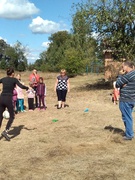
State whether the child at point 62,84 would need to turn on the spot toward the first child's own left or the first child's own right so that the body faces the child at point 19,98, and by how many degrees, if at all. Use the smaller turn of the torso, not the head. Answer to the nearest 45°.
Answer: approximately 90° to the first child's own right

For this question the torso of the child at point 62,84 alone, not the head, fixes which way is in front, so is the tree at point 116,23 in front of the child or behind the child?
behind

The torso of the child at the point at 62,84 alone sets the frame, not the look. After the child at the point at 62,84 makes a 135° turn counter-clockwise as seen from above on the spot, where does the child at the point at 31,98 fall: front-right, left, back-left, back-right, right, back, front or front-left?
back-left

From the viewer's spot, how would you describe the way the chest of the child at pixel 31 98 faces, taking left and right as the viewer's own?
facing the viewer

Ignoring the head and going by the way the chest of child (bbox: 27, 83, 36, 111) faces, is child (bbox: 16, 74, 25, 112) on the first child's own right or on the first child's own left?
on the first child's own right
